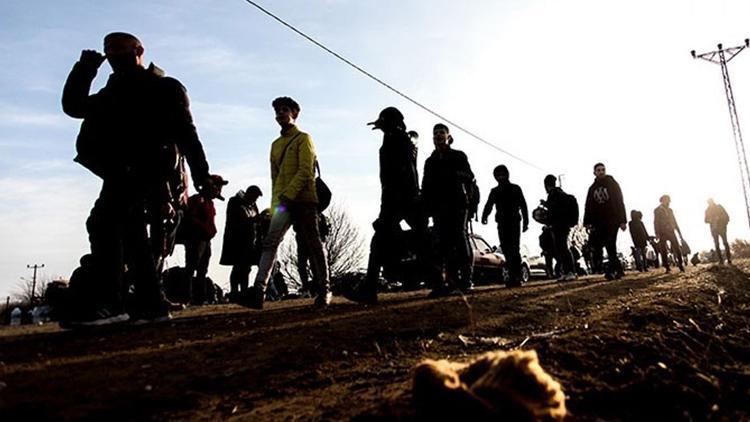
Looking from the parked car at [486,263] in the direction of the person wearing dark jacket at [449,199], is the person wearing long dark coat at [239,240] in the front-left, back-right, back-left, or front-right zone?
front-right

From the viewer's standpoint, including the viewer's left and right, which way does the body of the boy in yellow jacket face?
facing the viewer and to the left of the viewer

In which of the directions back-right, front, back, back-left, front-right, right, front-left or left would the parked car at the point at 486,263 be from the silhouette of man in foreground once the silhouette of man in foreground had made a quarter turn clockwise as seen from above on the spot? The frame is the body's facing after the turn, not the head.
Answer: right

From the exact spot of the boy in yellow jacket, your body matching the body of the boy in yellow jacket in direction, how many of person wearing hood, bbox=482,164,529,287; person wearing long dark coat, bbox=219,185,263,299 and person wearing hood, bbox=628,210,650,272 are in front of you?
0

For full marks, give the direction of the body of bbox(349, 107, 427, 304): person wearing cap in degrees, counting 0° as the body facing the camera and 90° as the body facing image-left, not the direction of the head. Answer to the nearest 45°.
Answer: approximately 90°

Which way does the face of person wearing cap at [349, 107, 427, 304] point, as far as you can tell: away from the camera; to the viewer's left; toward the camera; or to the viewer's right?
to the viewer's left

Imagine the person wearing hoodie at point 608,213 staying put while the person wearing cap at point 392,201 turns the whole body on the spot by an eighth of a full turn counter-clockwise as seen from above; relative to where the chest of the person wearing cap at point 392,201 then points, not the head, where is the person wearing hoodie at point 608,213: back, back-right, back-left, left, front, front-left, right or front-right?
back

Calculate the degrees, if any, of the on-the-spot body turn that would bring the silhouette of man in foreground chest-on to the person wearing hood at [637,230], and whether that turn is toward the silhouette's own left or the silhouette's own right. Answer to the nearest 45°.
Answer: approximately 180°

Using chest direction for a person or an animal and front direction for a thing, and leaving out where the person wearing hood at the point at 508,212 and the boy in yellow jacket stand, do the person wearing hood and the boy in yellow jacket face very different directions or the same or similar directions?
same or similar directions

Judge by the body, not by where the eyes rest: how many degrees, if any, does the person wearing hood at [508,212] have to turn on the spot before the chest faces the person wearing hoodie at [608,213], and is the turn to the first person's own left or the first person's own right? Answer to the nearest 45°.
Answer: approximately 90° to the first person's own left

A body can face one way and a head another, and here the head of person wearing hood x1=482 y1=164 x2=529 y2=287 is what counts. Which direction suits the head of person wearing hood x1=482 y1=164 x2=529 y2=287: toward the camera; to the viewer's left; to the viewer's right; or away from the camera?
toward the camera

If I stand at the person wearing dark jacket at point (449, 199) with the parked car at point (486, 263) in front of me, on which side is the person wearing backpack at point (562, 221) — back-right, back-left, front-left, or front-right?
front-right

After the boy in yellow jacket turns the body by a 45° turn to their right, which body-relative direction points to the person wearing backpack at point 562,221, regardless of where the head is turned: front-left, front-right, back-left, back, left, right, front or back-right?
back-right
